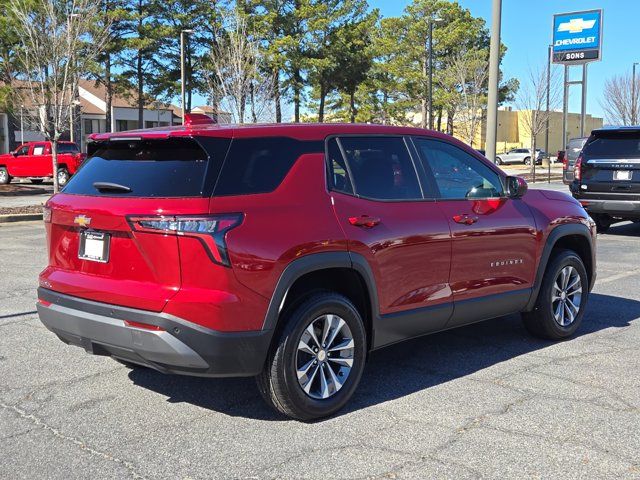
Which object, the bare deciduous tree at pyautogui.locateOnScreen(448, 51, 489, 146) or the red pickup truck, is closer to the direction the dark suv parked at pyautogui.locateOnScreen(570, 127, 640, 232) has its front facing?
the bare deciduous tree

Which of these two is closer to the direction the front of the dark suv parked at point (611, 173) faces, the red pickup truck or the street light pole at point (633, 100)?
the street light pole

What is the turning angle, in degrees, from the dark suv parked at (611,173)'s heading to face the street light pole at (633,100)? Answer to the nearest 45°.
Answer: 0° — it already faces it

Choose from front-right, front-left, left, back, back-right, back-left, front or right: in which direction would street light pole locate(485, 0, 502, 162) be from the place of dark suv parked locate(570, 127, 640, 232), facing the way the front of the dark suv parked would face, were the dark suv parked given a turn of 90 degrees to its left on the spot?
front

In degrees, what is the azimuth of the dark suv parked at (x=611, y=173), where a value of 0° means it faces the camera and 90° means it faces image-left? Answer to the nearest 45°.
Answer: approximately 180°

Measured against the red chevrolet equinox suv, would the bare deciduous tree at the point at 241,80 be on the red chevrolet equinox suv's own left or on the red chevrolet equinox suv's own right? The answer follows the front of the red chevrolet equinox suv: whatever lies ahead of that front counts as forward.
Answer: on the red chevrolet equinox suv's own left

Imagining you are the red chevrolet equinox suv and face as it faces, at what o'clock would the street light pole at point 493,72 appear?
The street light pole is roughly at 11 o'clock from the red chevrolet equinox suv.

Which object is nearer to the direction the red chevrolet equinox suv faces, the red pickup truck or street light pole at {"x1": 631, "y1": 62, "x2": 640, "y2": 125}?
the street light pole

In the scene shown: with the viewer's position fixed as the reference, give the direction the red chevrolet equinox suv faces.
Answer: facing away from the viewer and to the right of the viewer
